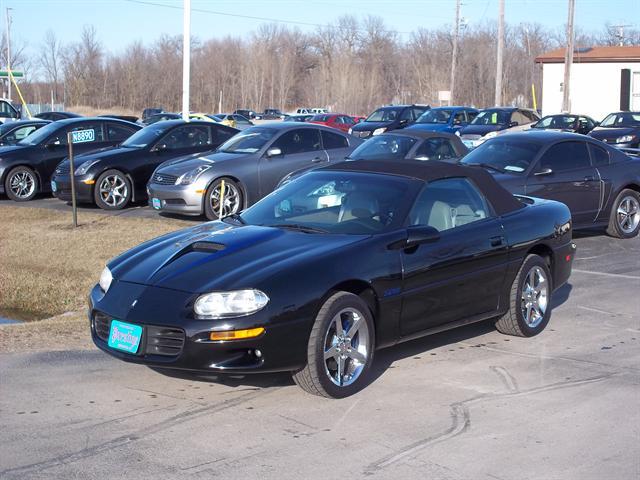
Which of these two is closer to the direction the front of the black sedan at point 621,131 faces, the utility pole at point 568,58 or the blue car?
the blue car

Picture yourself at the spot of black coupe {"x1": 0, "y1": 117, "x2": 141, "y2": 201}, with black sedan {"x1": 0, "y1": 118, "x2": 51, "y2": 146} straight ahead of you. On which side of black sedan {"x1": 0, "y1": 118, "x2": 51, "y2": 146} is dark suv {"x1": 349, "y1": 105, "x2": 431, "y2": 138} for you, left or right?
right

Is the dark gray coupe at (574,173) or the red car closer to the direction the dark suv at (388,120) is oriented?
the dark gray coupe

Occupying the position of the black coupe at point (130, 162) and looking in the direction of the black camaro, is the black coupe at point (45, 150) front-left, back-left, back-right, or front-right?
back-right

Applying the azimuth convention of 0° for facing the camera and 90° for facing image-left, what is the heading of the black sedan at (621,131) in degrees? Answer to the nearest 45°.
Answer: approximately 45°

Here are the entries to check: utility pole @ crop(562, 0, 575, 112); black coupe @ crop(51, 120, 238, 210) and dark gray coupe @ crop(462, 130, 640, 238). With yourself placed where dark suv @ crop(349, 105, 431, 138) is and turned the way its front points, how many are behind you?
1

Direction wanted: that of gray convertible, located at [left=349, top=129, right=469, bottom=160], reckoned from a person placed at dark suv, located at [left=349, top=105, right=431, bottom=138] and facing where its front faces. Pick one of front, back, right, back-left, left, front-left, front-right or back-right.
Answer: front-left
